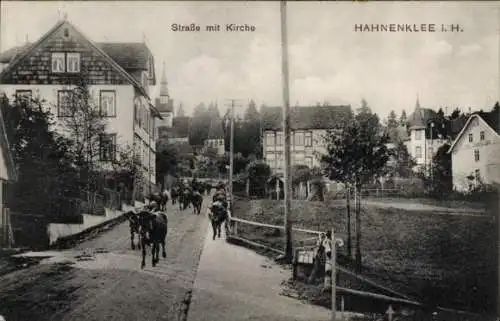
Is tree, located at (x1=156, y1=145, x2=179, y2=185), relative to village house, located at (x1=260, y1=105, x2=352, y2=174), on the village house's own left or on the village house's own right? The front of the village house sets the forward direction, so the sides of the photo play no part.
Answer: on the village house's own right

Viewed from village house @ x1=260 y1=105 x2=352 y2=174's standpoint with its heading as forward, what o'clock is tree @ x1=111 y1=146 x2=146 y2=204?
The tree is roughly at 1 o'clock from the village house.

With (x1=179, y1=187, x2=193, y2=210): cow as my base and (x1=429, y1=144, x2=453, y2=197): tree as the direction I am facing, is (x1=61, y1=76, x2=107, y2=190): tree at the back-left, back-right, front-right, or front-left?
back-right

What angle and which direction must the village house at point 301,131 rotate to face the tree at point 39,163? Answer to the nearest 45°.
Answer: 0° — it already faces it

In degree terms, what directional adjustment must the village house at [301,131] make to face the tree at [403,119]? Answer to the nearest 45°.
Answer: approximately 90° to its left

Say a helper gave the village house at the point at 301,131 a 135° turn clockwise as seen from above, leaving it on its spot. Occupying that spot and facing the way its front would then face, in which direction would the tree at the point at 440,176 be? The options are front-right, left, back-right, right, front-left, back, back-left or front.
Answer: back-right

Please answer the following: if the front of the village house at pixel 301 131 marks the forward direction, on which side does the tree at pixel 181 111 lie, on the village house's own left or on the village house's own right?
on the village house's own right

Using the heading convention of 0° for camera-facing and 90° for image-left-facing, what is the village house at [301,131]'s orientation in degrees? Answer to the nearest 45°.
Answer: approximately 0°

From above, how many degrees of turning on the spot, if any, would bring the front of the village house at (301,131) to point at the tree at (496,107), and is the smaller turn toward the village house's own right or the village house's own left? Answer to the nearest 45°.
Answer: approximately 90° to the village house's own left

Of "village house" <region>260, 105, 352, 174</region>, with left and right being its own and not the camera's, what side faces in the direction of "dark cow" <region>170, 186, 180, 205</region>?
right

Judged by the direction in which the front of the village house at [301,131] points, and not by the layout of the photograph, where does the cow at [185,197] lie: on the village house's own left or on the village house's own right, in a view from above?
on the village house's own right

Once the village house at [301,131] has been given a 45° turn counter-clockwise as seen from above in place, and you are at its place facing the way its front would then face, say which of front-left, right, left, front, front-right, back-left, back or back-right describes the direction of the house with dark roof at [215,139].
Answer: back-right
